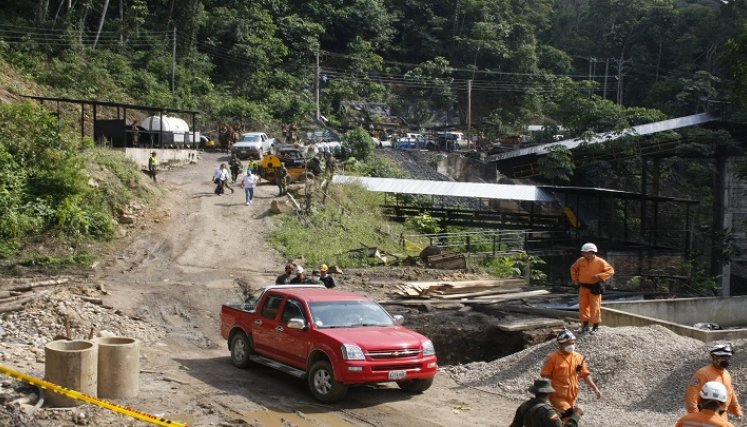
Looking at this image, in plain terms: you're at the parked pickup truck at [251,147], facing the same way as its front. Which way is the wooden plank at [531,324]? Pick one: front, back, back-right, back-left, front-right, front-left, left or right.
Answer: front-left

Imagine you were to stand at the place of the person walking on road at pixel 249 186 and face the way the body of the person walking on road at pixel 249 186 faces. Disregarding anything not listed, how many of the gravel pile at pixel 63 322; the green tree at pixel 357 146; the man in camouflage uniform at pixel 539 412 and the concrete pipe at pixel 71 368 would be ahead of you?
3

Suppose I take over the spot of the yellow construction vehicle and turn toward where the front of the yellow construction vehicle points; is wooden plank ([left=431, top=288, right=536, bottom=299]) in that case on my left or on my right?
on my left

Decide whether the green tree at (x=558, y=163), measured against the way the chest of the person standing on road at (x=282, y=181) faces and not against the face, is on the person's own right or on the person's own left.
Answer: on the person's own left

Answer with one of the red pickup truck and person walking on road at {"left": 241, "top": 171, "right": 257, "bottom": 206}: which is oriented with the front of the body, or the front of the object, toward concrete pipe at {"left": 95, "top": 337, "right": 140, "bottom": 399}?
the person walking on road

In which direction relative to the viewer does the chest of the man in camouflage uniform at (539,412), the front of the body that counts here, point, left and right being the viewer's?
facing away from the viewer

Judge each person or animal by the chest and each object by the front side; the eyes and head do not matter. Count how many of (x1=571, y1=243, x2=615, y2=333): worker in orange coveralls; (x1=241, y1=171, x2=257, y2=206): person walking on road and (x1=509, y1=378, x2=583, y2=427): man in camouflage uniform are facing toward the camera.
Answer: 2

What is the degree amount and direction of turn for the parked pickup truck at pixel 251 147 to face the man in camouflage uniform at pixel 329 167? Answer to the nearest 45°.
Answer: approximately 45° to its left

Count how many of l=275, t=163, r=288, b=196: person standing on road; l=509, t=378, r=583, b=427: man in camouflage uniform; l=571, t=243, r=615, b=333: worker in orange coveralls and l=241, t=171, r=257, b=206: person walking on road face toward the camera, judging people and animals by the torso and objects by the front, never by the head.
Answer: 3

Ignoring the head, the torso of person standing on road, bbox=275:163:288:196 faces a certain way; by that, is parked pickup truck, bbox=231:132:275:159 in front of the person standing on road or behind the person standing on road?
behind

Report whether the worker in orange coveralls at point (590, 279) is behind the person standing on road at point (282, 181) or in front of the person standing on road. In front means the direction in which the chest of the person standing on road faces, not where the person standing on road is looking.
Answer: in front

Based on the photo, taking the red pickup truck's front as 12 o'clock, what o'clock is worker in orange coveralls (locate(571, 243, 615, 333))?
The worker in orange coveralls is roughly at 10 o'clock from the red pickup truck.

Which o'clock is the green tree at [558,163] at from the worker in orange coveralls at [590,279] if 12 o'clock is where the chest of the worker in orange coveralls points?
The green tree is roughly at 6 o'clock from the worker in orange coveralls.

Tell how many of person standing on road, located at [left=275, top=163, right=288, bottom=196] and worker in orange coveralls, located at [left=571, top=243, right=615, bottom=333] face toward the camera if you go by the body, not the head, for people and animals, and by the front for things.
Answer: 2
